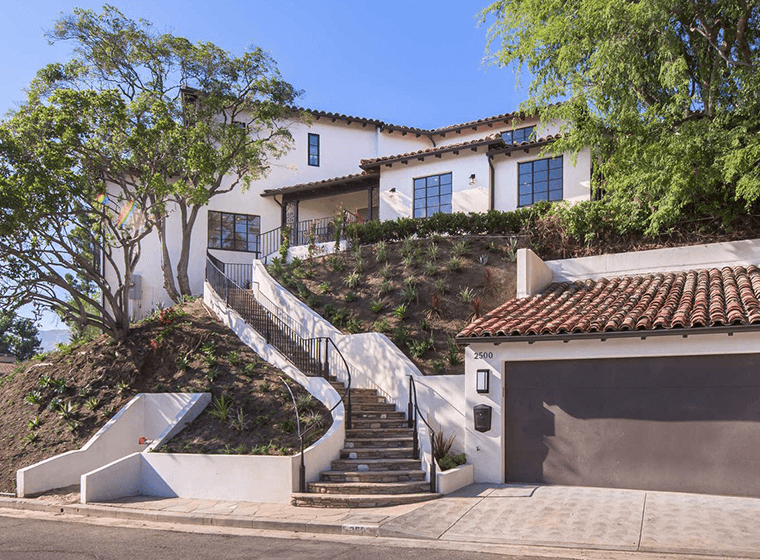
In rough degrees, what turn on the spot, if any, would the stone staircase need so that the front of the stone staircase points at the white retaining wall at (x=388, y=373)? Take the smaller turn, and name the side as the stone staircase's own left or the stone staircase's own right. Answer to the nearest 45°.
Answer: approximately 180°

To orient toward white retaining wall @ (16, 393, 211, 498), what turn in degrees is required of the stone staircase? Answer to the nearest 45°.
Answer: approximately 135° to its right

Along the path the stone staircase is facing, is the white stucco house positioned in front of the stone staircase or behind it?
behind

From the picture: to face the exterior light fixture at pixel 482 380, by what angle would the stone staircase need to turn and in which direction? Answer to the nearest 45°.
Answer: approximately 90° to its left

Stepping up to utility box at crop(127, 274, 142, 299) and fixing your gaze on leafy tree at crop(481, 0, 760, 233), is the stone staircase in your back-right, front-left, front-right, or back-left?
front-right

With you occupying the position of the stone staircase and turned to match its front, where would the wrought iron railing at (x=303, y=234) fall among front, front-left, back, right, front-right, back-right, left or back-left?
back

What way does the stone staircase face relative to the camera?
toward the camera

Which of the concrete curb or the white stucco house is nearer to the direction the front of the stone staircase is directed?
the concrete curb

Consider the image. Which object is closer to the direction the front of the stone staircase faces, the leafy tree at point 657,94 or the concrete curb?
the concrete curb
